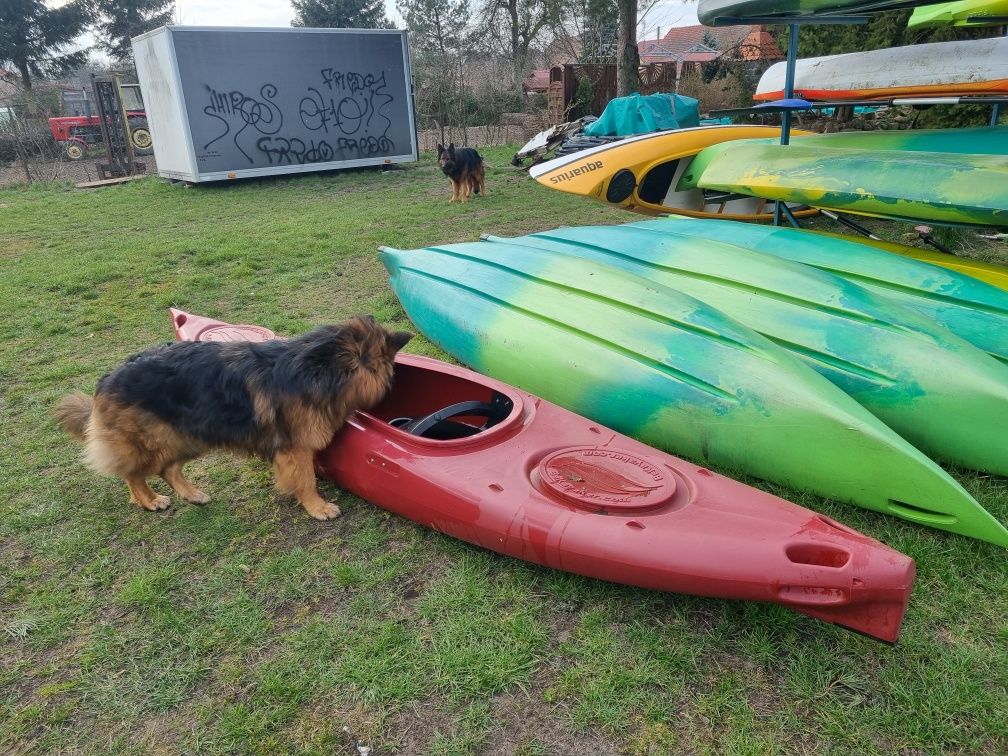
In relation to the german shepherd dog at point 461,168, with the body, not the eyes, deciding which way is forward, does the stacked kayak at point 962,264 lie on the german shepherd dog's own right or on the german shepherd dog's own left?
on the german shepherd dog's own left

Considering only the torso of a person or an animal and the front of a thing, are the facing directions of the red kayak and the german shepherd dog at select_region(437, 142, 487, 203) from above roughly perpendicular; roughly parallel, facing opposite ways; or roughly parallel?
roughly perpendicular

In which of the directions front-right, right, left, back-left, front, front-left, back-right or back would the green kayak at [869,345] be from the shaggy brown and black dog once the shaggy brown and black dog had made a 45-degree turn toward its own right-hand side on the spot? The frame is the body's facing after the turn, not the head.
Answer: front-left

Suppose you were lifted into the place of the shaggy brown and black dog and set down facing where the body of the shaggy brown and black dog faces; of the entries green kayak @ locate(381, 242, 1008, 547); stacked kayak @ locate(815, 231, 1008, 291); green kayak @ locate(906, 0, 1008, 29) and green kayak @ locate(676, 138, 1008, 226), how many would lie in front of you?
4

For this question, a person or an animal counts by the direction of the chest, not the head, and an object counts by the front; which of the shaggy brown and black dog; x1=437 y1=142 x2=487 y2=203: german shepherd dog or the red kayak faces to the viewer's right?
the shaggy brown and black dog

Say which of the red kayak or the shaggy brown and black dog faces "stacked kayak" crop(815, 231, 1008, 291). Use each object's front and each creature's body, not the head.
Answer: the shaggy brown and black dog

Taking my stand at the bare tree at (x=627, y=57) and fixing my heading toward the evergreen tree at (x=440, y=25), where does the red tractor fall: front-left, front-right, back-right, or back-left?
front-left

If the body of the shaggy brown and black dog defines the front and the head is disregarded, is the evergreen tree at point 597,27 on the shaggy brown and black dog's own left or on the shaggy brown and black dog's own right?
on the shaggy brown and black dog's own left

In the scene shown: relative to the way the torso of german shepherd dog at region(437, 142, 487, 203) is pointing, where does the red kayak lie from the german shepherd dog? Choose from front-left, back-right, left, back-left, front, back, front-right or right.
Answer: front-left

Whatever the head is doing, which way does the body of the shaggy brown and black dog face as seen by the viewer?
to the viewer's right

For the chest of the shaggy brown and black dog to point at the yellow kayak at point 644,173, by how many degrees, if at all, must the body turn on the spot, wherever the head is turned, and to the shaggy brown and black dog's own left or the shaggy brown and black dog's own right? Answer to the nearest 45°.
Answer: approximately 45° to the shaggy brown and black dog's own left

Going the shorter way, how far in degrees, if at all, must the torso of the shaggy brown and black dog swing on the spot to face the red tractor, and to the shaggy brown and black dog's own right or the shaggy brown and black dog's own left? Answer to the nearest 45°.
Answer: approximately 90° to the shaggy brown and black dog's own left

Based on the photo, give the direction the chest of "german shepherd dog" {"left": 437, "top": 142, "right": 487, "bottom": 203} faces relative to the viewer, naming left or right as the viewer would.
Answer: facing the viewer and to the left of the viewer

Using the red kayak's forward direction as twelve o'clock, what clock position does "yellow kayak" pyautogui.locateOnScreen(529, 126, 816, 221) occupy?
The yellow kayak is roughly at 2 o'clock from the red kayak.

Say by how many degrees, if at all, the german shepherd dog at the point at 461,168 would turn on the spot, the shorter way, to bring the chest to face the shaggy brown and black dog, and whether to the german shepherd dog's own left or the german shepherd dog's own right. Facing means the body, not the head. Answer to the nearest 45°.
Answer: approximately 45° to the german shepherd dog's own left

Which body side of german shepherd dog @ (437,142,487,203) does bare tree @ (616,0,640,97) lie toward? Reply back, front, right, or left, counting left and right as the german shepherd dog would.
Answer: back

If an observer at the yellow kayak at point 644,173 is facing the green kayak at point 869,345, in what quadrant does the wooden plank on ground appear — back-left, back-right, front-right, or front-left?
back-right

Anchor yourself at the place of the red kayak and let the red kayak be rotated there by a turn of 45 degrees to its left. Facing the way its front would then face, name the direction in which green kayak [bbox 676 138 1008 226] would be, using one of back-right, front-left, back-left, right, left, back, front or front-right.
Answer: back-right

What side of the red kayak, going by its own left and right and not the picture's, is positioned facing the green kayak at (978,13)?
right

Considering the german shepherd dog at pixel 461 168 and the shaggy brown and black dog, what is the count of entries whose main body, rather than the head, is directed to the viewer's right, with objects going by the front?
1
